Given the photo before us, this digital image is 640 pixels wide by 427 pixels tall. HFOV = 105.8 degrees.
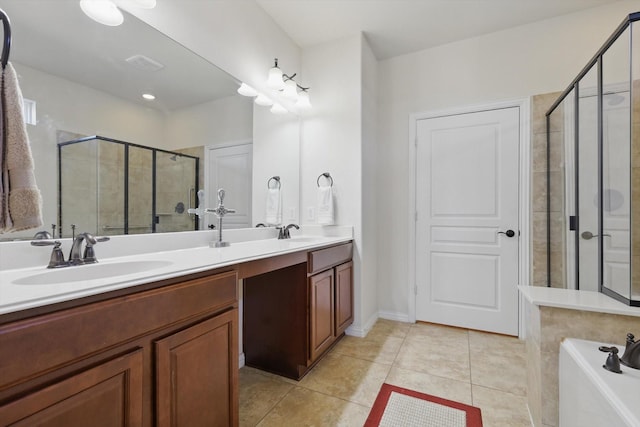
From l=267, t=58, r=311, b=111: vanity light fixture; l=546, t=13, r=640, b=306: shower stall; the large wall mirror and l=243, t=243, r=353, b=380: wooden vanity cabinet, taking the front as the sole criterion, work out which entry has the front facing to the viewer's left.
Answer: the shower stall

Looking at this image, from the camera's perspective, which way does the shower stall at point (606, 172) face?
to the viewer's left

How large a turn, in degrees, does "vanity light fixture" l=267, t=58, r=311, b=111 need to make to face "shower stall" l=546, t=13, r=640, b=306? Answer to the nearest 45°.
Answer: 0° — it already faces it

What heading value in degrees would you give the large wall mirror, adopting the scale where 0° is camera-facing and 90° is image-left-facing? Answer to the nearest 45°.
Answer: approximately 315°

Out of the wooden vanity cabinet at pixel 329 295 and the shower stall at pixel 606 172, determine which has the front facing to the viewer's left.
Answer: the shower stall

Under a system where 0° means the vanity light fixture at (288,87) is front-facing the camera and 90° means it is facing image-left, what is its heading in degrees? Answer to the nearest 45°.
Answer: approximately 315°

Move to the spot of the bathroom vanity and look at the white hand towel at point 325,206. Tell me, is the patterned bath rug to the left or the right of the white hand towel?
right

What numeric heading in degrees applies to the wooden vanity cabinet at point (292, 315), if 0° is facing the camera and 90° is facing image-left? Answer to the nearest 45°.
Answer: approximately 315°

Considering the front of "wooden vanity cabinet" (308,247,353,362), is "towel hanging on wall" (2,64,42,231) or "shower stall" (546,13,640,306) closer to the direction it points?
the shower stall
